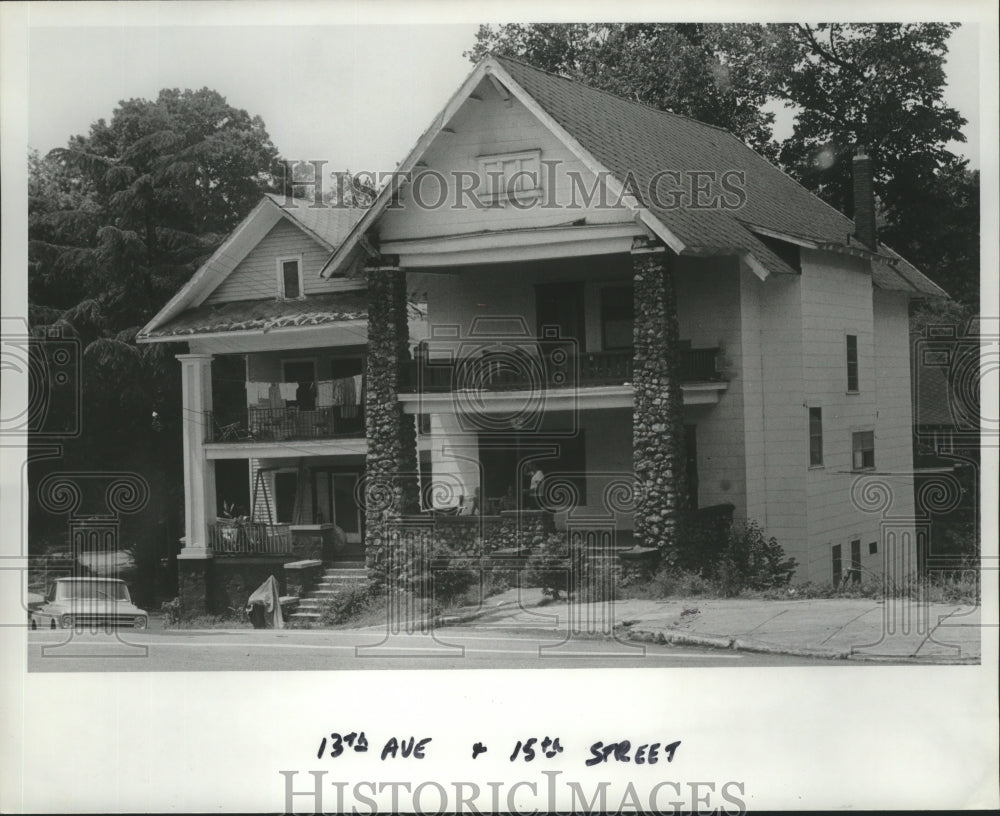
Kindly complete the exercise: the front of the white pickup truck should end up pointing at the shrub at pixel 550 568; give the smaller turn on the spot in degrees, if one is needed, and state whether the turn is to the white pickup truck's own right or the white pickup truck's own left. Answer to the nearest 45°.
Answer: approximately 45° to the white pickup truck's own left

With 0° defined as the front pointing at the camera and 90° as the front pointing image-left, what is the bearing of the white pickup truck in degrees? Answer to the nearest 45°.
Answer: approximately 315°

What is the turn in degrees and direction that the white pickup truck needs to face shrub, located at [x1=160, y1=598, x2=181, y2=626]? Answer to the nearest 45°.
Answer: approximately 45° to its left
